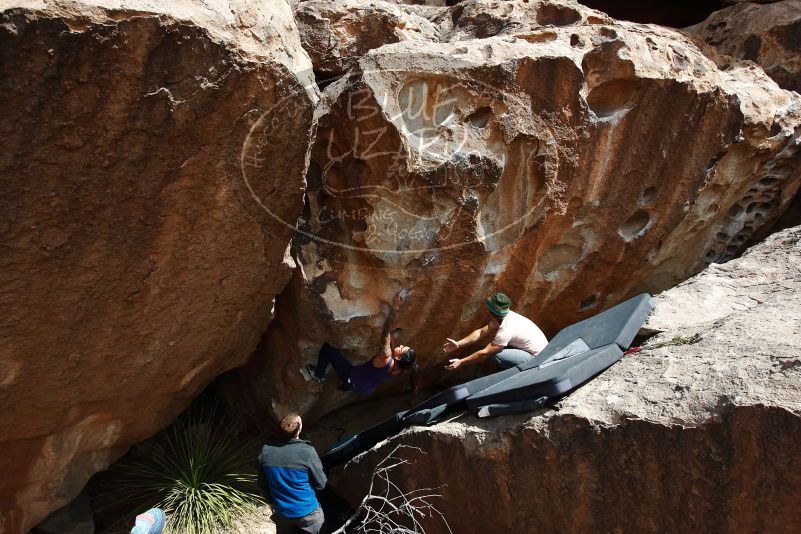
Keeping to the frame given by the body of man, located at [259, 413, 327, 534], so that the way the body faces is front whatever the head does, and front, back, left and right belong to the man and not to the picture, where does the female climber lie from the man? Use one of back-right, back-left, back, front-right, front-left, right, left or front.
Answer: front-right

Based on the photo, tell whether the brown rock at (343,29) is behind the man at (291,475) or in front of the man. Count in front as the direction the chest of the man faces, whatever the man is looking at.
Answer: in front

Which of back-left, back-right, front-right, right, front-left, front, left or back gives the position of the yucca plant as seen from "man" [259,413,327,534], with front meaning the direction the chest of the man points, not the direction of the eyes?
front-left

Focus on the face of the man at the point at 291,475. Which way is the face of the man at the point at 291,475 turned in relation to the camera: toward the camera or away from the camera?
away from the camera

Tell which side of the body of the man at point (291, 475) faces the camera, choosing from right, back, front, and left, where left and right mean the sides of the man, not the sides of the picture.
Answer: back

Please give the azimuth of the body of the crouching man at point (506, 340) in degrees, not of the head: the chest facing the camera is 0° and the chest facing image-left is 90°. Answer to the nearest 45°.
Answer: approximately 90°

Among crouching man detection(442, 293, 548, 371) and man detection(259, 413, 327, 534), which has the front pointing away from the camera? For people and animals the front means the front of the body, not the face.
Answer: man detection(259, 413, 327, 534)

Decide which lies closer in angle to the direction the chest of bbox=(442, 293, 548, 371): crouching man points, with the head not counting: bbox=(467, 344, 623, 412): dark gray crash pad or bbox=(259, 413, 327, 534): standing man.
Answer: the standing man

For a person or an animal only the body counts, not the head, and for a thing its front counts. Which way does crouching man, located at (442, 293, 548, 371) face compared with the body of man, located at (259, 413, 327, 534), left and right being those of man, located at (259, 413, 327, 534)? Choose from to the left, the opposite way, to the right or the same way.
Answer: to the left

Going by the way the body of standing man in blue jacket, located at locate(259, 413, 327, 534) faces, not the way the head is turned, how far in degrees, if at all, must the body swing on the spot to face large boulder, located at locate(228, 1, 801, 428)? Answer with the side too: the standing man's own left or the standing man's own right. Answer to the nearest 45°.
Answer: approximately 45° to the standing man's own right

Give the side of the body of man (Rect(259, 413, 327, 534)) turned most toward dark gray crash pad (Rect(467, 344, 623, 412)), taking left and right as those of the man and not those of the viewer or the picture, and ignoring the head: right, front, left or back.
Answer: right

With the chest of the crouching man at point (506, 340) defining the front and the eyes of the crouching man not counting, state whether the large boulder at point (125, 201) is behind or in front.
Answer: in front

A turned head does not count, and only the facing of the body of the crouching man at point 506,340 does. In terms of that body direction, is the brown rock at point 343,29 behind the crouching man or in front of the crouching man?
in front
